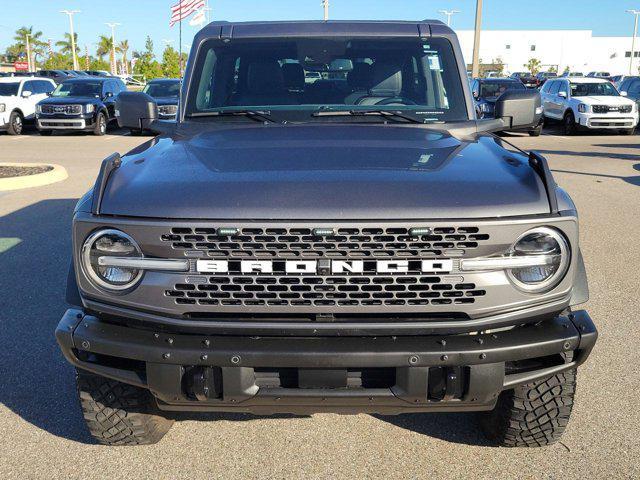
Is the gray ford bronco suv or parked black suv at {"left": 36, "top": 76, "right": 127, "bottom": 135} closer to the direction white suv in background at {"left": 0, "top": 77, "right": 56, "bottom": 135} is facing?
the gray ford bronco suv

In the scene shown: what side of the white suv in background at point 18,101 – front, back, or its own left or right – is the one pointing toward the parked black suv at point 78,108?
left

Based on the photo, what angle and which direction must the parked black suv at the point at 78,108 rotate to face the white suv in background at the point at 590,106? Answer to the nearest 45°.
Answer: approximately 135° to its left

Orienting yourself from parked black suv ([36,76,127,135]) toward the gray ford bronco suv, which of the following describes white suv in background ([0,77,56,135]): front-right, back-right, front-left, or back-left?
back-right

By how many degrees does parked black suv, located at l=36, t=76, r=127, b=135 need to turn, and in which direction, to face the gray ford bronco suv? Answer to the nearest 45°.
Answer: approximately 45° to its left

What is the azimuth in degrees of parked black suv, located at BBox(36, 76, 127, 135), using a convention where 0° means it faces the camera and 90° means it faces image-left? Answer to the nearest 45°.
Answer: approximately 45°

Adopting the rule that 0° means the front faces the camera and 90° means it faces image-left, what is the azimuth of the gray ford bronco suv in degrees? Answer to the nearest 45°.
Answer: approximately 0°

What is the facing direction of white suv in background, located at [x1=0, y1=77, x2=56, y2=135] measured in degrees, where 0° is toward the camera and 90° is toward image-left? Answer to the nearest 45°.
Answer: approximately 45°

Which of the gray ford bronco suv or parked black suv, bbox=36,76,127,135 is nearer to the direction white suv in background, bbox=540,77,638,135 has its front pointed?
the gray ford bronco suv

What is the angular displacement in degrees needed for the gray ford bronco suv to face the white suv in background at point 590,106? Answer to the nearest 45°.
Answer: approximately 135° to its left

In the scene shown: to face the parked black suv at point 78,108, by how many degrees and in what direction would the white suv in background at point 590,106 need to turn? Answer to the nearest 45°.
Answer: approximately 135° to its right

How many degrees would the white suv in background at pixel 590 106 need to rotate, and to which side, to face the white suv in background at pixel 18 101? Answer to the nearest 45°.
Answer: approximately 135° to its right

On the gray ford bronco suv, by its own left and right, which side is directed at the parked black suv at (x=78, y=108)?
back
